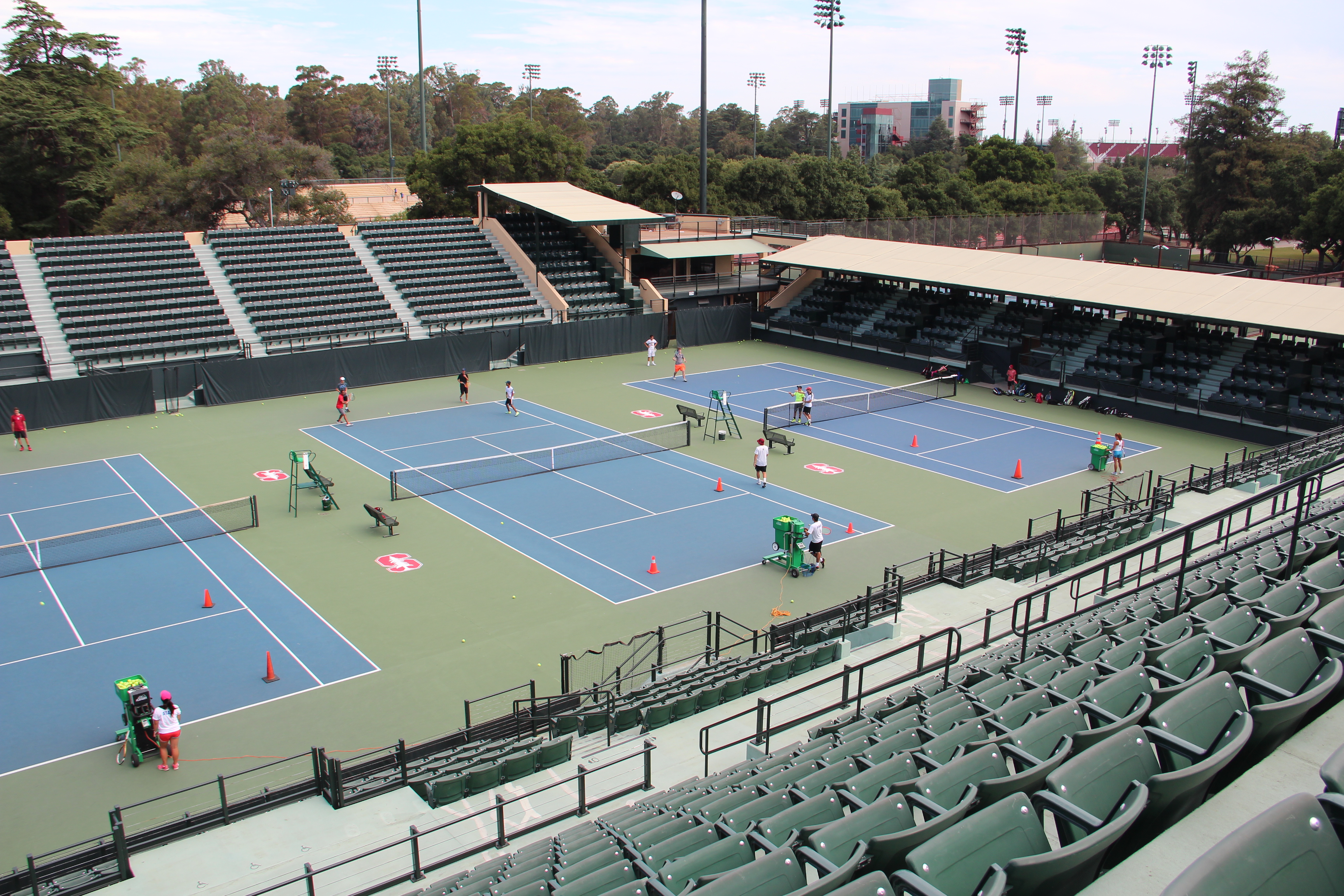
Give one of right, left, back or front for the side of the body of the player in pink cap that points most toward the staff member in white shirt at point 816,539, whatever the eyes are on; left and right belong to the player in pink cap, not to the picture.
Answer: right

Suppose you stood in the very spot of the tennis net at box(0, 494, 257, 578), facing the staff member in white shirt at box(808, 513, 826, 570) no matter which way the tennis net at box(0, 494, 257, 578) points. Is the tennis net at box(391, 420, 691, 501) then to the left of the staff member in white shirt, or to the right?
left

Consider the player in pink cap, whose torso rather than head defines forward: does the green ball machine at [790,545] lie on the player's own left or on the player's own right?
on the player's own right

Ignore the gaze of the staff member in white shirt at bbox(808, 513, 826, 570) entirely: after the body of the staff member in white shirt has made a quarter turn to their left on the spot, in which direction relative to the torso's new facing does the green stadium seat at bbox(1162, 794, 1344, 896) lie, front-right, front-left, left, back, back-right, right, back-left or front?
front-left

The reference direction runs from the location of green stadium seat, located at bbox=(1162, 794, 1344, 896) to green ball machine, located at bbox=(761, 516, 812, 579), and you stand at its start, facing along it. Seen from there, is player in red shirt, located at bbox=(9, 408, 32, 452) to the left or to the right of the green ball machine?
left

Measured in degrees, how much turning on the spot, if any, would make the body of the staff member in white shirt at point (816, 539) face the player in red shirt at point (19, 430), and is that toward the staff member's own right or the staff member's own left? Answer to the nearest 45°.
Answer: approximately 45° to the staff member's own left

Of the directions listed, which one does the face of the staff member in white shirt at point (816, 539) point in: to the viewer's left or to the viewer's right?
to the viewer's left

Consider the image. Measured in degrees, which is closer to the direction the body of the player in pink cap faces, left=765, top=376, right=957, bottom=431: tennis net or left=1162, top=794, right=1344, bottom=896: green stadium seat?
the tennis net

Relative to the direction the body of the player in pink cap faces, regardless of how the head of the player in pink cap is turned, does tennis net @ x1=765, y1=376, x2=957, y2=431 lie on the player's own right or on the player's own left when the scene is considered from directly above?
on the player's own right

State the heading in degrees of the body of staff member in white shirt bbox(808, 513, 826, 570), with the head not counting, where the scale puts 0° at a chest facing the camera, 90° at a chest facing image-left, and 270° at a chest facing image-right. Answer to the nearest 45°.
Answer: approximately 135°

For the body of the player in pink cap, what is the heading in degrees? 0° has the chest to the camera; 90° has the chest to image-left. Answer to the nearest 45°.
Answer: approximately 180°
